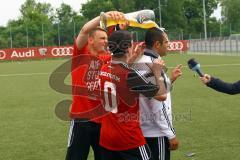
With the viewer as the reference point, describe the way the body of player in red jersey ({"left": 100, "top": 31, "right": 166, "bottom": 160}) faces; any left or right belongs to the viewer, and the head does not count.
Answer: facing away from the viewer and to the right of the viewer

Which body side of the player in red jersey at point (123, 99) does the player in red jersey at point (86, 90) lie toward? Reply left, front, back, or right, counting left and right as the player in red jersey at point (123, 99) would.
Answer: left
